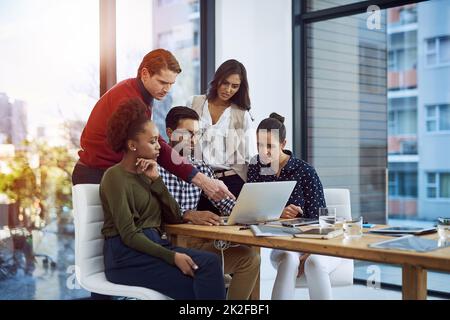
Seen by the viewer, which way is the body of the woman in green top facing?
to the viewer's right

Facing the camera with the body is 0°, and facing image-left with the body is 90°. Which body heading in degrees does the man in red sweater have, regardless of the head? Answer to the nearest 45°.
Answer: approximately 270°

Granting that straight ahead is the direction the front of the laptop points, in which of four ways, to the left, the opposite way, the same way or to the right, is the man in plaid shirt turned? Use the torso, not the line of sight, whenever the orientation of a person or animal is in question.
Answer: the opposite way

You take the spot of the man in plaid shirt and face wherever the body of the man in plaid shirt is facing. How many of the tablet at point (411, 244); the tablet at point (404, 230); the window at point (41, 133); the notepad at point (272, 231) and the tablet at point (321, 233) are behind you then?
1

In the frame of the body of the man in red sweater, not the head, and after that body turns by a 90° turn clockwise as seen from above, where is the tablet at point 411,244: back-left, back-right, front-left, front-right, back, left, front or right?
front-left

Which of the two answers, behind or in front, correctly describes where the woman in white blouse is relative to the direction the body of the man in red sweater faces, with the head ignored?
in front

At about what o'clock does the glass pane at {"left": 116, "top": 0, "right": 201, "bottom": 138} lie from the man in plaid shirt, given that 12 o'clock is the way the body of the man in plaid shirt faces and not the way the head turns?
The glass pane is roughly at 7 o'clock from the man in plaid shirt.

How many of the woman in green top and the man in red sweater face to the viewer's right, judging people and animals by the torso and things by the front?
2

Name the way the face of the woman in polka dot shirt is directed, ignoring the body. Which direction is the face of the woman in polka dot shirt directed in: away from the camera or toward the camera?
toward the camera

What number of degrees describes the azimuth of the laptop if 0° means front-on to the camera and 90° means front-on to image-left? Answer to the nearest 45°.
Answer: approximately 135°

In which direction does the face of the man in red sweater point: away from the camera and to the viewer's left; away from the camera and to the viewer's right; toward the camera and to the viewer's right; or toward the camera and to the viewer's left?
toward the camera and to the viewer's right

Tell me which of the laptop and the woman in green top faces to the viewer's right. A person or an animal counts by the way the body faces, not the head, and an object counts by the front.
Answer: the woman in green top

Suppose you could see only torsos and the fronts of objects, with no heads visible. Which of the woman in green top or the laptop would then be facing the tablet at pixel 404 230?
the woman in green top

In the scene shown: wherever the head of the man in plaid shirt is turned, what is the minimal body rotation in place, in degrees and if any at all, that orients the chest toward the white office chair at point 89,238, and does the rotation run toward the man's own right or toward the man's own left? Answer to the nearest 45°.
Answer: approximately 90° to the man's own right

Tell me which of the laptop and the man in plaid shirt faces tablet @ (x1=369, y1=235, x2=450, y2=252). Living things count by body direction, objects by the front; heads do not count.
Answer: the man in plaid shirt

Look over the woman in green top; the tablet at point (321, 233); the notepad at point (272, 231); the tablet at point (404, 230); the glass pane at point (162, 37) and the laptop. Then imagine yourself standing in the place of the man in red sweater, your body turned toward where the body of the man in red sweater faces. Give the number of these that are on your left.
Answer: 1

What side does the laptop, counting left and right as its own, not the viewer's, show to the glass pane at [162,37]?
front
